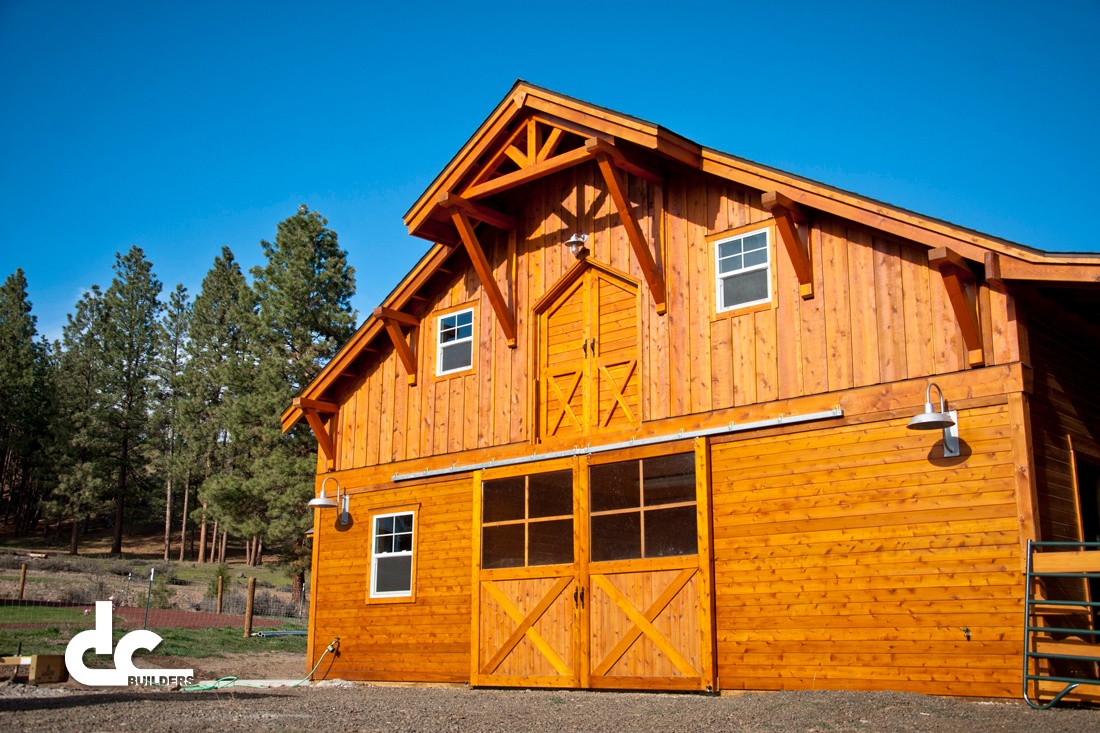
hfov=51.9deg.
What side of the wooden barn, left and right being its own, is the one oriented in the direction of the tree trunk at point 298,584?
right

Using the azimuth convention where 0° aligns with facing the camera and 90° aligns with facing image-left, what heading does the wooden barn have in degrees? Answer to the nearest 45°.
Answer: approximately 45°

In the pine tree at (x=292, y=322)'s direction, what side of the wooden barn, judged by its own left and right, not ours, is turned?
right

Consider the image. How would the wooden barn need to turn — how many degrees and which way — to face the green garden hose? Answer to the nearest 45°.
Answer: approximately 45° to its right

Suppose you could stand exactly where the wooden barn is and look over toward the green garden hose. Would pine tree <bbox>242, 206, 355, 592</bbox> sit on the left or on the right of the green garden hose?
right
